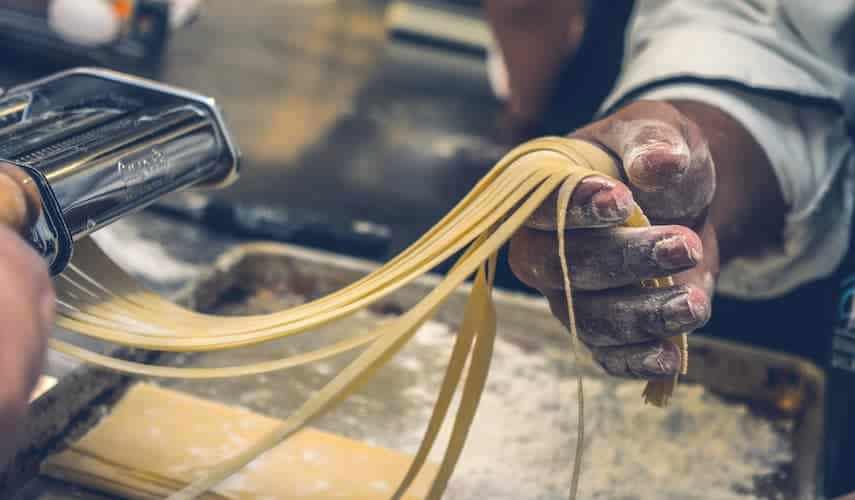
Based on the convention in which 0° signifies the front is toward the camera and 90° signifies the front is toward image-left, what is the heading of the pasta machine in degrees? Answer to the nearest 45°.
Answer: approximately 315°
